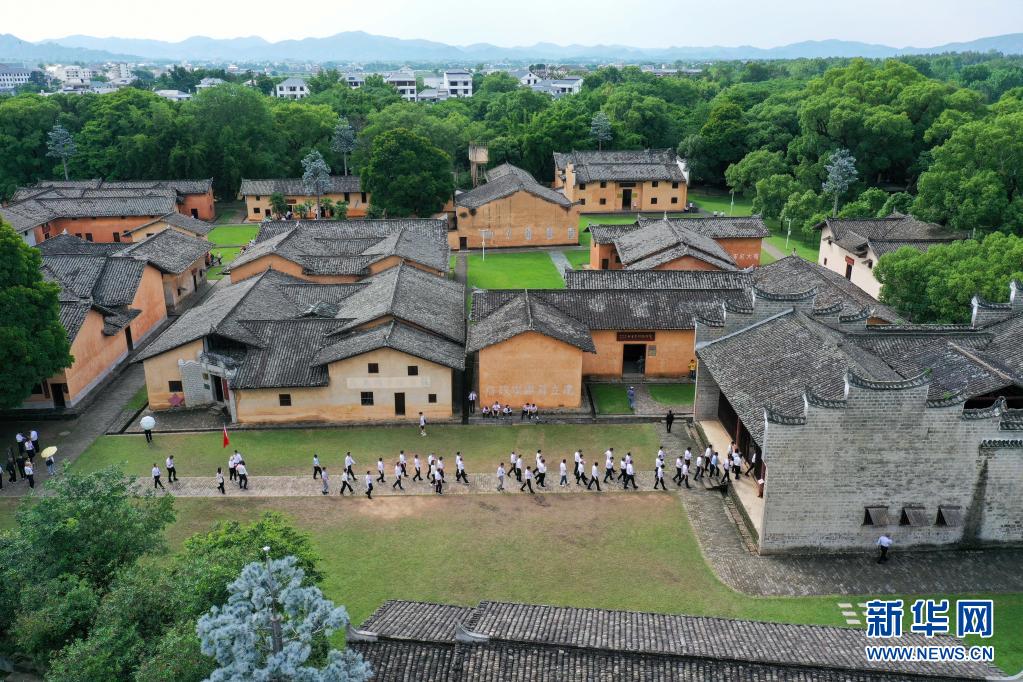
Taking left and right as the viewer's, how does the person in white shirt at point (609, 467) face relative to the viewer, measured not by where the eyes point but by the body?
facing to the left of the viewer

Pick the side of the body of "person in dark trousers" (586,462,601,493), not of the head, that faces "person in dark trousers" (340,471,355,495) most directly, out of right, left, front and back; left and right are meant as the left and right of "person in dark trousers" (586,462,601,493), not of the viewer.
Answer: back

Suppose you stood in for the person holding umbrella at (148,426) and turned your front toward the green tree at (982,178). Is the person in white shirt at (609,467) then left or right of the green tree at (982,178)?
right

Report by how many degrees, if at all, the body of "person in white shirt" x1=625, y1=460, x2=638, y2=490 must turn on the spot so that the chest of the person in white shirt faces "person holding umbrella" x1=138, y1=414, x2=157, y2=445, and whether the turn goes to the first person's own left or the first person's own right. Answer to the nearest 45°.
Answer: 0° — they already face them

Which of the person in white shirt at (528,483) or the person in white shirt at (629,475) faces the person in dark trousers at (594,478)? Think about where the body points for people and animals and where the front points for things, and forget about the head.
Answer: the person in white shirt at (629,475)

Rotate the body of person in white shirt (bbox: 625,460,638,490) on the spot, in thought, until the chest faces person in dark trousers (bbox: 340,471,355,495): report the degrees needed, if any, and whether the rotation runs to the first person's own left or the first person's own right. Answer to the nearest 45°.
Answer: approximately 180°

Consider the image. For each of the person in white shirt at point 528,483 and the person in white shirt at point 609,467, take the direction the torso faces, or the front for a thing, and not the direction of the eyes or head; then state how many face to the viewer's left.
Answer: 2

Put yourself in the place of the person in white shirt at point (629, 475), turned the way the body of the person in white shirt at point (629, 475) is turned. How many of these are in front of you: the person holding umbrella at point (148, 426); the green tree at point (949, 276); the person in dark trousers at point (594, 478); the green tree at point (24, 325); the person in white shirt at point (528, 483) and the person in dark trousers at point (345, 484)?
5

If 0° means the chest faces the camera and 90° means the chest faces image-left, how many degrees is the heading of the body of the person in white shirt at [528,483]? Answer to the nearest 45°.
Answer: approximately 90°

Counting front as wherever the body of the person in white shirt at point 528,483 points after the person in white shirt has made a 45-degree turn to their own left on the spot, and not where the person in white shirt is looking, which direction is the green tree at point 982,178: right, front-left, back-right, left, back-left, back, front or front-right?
back

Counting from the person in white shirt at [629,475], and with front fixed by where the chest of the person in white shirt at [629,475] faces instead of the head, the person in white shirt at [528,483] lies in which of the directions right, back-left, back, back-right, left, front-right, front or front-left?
front
